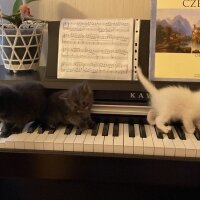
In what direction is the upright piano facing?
toward the camera

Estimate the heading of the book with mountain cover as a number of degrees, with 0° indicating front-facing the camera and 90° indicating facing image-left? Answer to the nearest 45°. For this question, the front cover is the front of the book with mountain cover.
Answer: approximately 0°

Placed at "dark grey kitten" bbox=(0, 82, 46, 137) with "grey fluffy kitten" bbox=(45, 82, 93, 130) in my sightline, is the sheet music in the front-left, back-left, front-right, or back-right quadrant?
front-left

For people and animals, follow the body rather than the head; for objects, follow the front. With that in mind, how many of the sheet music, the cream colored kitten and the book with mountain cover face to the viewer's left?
0

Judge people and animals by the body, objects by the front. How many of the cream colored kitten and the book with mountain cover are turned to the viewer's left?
0

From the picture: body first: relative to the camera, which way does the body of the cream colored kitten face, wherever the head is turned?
to the viewer's right
